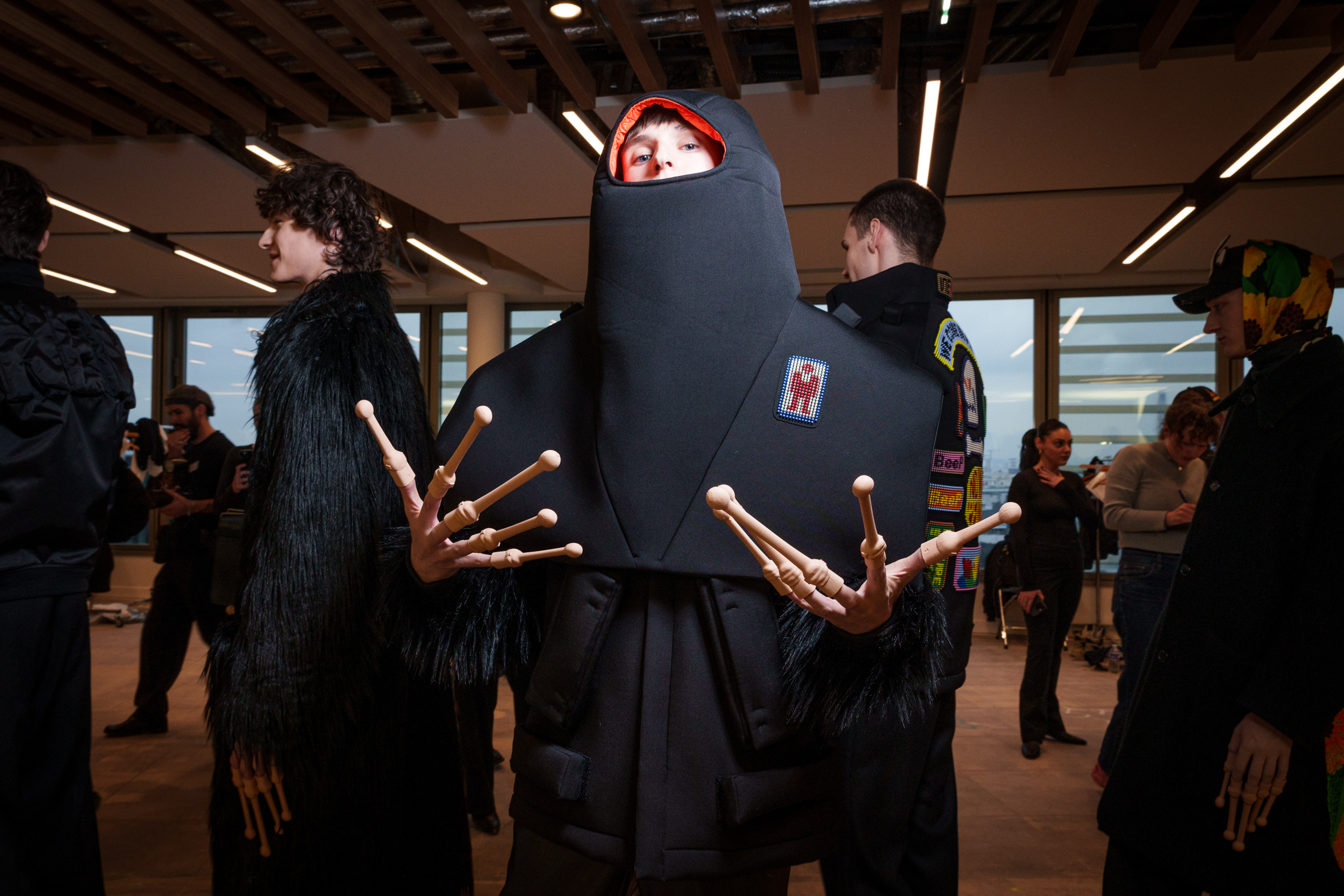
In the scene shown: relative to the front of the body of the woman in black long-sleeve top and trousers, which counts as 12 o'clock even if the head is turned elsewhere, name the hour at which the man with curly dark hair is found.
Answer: The man with curly dark hair is roughly at 2 o'clock from the woman in black long-sleeve top and trousers.

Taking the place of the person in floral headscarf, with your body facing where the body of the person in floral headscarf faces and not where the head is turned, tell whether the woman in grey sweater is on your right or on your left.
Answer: on your right

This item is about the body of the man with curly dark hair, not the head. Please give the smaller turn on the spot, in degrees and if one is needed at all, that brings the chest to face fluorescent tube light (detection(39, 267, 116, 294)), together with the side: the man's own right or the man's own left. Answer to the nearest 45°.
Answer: approximately 90° to the man's own right

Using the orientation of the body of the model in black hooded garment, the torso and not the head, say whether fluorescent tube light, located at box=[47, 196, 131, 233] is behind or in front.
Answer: behind

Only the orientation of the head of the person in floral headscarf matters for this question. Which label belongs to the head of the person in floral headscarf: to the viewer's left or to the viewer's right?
to the viewer's left

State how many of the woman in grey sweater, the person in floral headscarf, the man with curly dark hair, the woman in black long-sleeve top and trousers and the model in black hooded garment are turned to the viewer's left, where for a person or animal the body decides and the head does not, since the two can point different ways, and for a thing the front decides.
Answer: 2

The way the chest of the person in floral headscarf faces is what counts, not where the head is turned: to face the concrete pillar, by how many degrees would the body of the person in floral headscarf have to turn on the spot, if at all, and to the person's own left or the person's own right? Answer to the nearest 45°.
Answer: approximately 45° to the person's own right

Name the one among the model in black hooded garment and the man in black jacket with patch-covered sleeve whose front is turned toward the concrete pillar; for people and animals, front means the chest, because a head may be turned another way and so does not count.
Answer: the man in black jacket with patch-covered sleeve
